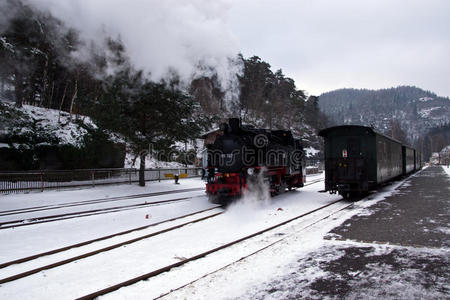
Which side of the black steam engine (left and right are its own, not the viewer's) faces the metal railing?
right

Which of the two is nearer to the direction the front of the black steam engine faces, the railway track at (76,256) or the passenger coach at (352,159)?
the railway track

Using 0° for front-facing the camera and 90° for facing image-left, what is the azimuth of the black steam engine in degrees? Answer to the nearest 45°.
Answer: approximately 45°

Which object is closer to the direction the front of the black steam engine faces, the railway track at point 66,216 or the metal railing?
the railway track

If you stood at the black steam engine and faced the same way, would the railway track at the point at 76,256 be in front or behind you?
in front

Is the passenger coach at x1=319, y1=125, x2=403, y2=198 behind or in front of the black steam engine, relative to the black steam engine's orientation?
behind
